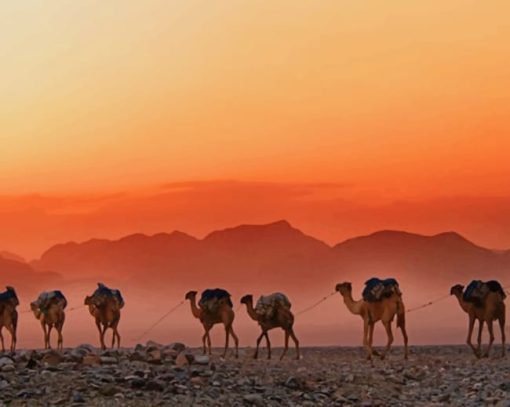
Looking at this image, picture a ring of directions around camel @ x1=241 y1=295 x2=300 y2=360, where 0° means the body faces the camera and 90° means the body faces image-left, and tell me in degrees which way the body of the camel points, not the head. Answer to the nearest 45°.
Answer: approximately 90°

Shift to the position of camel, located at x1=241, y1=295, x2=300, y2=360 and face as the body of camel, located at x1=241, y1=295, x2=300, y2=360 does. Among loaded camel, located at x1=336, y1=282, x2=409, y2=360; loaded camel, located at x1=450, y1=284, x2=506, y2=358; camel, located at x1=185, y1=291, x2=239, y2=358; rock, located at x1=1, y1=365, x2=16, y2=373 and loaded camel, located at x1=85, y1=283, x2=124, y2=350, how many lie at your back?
2

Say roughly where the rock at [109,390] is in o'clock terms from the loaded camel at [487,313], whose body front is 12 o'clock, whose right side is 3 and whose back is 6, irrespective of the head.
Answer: The rock is roughly at 10 o'clock from the loaded camel.

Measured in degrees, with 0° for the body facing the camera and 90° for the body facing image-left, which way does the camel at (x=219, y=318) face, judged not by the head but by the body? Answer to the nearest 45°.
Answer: approximately 90°

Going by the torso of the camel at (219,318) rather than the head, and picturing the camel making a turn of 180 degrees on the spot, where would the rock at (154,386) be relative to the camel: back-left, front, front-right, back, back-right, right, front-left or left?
right

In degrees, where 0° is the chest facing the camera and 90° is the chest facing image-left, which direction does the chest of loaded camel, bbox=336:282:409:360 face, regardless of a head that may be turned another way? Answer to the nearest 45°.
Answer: approximately 90°

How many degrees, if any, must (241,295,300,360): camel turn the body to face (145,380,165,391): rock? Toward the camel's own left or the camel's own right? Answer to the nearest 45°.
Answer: approximately 90° to the camel's own left

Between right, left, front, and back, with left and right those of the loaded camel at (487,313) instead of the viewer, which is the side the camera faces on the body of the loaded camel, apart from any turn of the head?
left

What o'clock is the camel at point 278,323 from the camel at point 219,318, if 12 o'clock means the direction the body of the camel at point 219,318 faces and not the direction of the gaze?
the camel at point 278,323 is roughly at 7 o'clock from the camel at point 219,318.

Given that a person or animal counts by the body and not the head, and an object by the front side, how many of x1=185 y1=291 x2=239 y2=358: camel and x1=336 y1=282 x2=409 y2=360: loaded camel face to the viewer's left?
2
